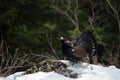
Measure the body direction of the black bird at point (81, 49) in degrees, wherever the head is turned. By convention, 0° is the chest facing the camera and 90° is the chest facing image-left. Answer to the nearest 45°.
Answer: approximately 90°
